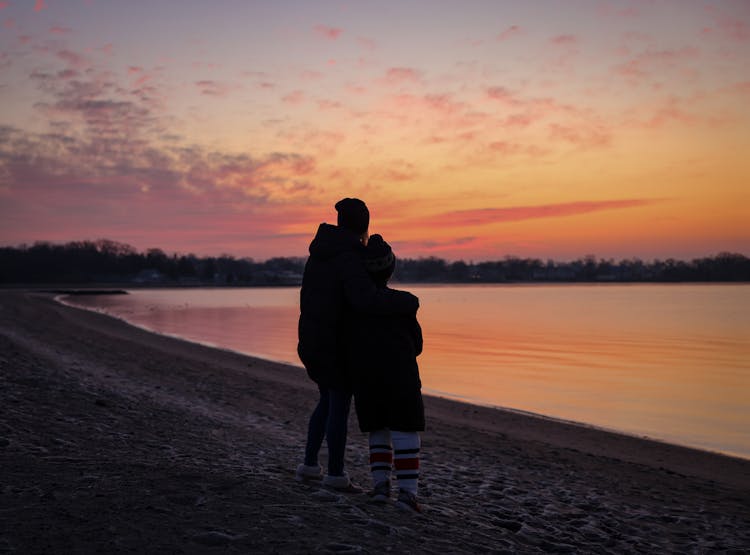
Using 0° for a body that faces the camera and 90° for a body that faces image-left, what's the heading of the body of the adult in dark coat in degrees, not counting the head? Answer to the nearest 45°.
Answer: approximately 225°
